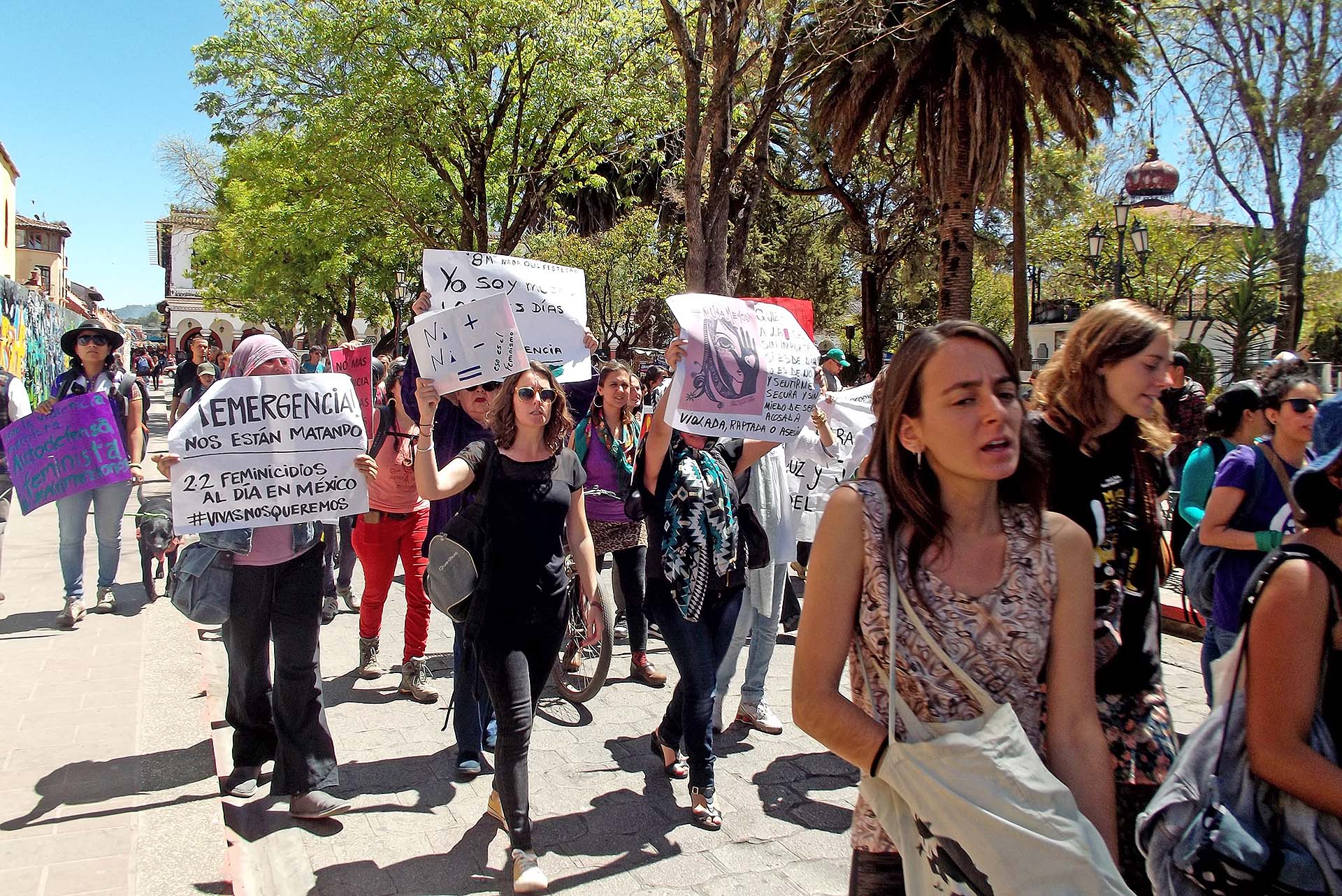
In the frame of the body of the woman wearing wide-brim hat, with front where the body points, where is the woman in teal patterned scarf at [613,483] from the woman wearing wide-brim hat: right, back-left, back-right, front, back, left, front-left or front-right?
front-left

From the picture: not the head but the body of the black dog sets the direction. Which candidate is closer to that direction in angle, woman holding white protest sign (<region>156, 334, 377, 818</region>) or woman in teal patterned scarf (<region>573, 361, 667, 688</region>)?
the woman holding white protest sign

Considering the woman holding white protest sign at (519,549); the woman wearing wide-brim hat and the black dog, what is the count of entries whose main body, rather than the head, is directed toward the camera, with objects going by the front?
3

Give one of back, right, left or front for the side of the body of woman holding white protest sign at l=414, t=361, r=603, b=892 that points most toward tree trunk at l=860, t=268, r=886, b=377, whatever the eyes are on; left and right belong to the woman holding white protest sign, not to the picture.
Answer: back

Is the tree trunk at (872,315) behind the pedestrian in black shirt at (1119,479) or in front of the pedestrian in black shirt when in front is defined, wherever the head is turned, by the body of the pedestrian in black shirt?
behind

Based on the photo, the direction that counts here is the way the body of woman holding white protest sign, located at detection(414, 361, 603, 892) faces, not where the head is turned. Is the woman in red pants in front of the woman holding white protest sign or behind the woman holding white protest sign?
behind

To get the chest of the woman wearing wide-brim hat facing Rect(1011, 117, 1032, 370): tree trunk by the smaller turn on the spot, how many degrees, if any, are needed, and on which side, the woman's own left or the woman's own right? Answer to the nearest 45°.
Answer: approximately 135° to the woman's own left

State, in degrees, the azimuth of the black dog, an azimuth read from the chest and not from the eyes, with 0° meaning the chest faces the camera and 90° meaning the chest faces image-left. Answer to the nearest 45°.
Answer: approximately 0°
